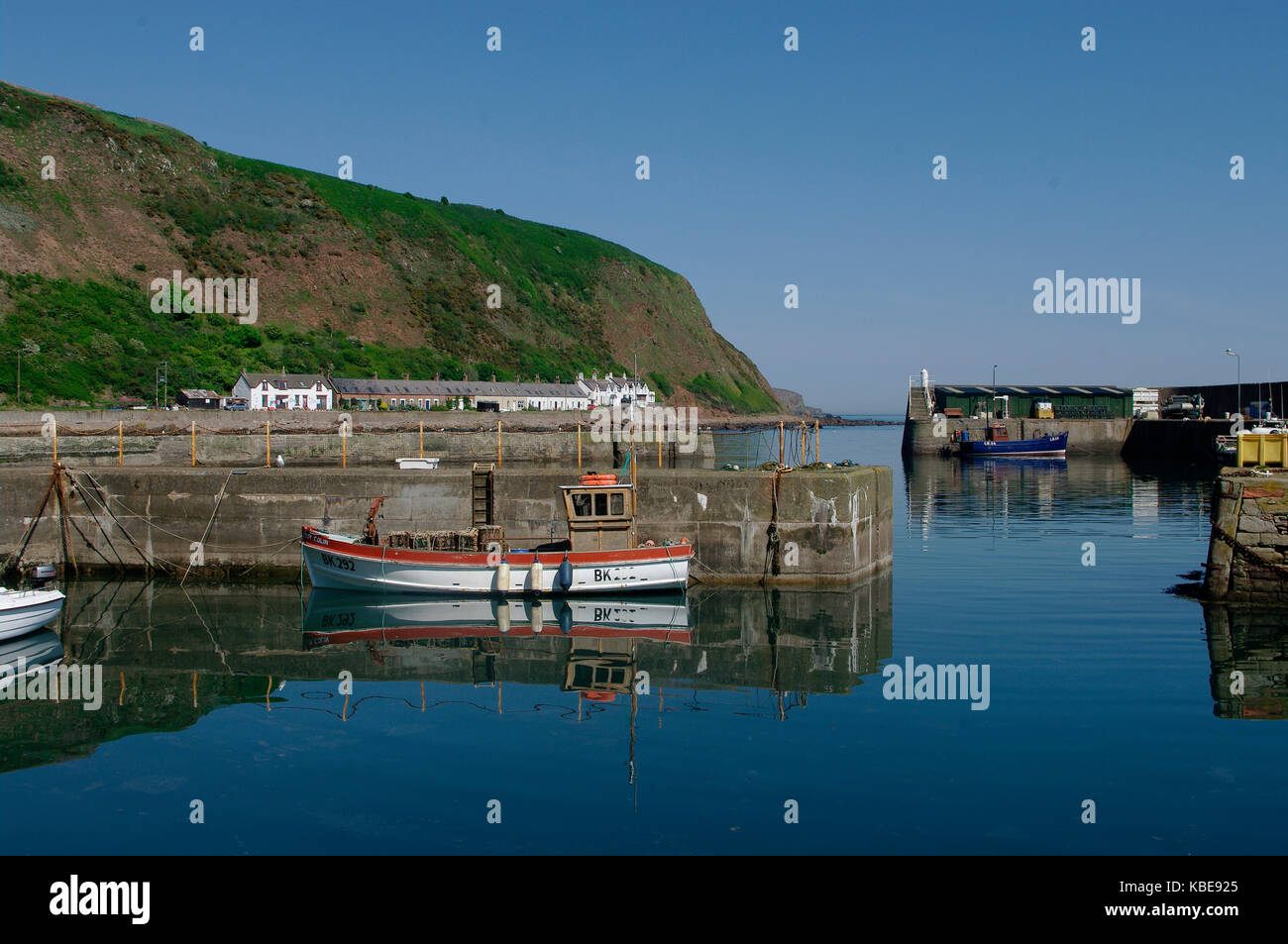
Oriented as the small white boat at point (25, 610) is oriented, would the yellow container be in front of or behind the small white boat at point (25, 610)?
in front

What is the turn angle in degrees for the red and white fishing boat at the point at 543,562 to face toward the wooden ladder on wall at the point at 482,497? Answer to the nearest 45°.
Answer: approximately 45° to its right

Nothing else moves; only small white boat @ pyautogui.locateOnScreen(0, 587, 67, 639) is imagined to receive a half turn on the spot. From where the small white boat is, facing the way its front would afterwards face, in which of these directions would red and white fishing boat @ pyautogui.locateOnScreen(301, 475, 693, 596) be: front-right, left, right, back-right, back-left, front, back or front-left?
back

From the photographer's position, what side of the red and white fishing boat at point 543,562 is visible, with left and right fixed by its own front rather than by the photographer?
left

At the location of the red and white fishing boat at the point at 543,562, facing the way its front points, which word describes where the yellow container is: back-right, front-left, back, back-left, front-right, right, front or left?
back

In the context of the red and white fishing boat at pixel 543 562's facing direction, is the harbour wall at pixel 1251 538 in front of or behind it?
behind

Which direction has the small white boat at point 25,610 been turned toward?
to the viewer's right
